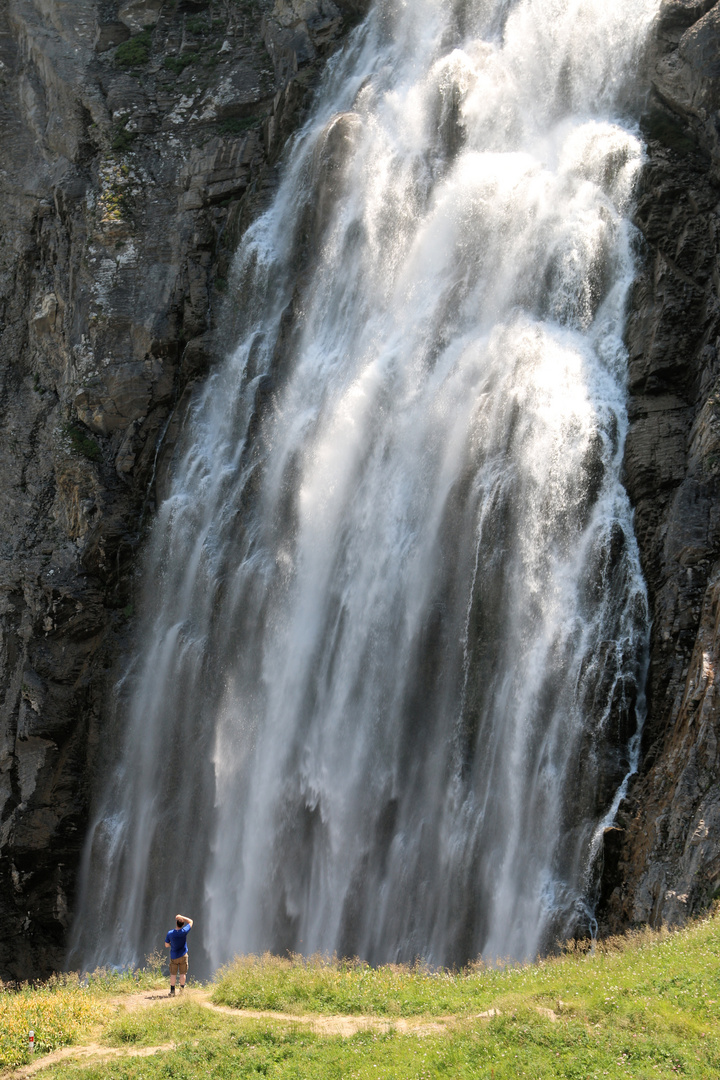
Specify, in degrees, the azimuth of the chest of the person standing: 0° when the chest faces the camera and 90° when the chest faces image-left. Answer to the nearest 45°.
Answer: approximately 180°

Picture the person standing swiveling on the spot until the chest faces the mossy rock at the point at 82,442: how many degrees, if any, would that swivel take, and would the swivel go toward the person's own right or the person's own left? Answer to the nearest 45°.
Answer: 0° — they already face it

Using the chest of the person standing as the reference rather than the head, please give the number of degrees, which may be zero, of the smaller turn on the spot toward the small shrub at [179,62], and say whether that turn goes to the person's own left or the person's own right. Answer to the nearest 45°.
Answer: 0° — they already face it

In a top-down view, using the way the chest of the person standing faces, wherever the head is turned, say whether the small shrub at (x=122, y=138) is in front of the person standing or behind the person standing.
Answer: in front

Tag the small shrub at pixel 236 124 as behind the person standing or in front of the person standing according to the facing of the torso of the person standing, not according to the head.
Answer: in front
